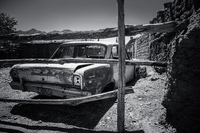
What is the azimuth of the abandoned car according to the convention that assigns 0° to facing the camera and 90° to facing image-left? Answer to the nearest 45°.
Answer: approximately 225°
